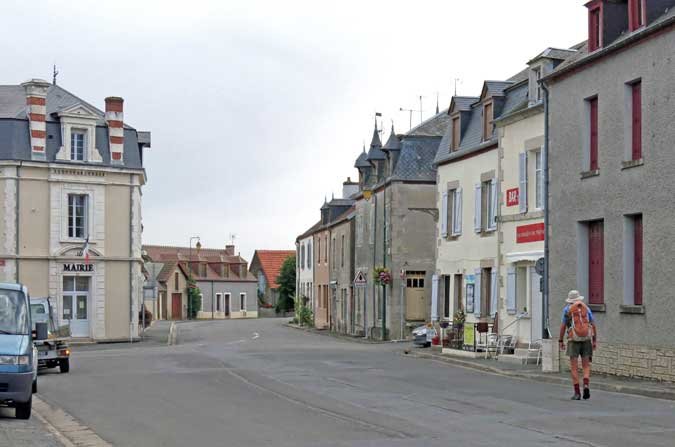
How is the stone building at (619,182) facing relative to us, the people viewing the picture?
facing the viewer and to the left of the viewer

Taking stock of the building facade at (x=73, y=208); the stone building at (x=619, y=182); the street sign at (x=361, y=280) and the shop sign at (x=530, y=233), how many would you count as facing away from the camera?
0

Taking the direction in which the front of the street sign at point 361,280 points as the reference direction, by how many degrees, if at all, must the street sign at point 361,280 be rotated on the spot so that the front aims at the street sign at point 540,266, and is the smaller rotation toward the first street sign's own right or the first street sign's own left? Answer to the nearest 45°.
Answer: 0° — it already faces it

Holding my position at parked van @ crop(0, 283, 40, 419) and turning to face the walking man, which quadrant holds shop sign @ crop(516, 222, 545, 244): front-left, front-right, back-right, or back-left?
front-left

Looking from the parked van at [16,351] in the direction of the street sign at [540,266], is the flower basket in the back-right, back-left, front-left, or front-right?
front-left

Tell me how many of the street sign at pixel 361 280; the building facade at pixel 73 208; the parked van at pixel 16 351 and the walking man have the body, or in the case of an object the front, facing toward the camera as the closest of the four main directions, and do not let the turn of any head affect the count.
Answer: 3

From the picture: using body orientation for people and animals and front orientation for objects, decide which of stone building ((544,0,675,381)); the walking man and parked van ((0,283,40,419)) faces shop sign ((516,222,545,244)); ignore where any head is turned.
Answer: the walking man

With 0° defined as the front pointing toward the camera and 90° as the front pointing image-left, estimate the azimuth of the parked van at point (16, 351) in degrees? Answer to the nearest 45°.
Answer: approximately 0°

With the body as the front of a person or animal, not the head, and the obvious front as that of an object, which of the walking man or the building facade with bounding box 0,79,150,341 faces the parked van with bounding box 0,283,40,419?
the building facade

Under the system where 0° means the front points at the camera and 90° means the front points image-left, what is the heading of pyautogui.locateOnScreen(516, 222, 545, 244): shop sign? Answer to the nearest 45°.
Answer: approximately 45°

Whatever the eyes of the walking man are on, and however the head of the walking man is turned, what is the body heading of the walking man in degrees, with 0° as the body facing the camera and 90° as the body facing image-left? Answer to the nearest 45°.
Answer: approximately 180°

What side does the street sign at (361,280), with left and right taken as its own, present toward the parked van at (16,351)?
front
